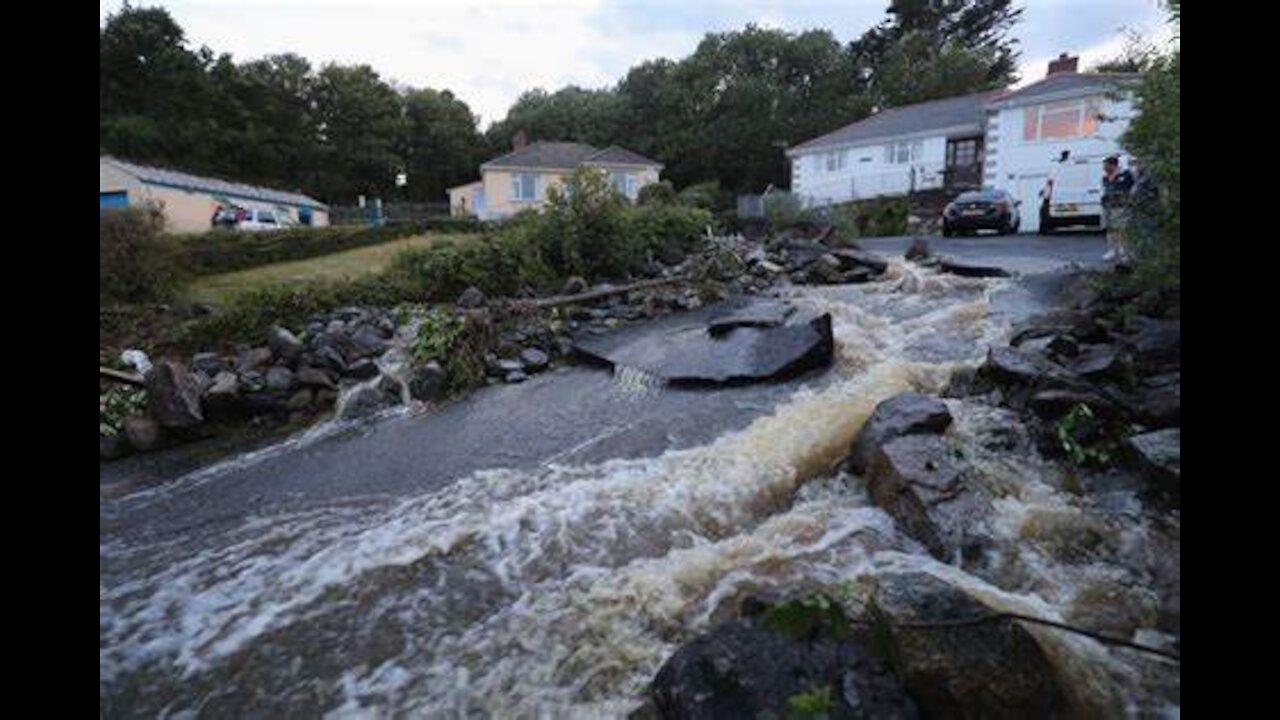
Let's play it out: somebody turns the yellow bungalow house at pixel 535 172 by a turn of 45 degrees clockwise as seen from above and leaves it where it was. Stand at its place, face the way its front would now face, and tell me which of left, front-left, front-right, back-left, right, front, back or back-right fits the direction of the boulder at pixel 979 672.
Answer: front-left

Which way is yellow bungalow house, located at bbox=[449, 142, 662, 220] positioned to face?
toward the camera

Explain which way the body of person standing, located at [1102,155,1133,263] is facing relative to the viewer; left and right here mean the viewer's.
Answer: facing the viewer and to the left of the viewer

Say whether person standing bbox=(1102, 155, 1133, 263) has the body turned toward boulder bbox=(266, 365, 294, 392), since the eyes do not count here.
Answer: yes

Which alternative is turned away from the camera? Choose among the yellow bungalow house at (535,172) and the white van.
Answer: the white van

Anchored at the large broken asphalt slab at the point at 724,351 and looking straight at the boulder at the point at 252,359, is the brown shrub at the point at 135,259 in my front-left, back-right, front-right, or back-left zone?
front-right

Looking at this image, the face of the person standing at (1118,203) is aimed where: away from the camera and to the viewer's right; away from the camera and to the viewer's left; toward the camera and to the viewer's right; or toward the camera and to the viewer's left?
toward the camera and to the viewer's left

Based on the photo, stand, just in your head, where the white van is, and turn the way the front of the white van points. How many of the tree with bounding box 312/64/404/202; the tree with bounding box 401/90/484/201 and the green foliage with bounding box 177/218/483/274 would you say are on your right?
0

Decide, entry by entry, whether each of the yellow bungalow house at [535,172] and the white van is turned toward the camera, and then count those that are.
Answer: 1

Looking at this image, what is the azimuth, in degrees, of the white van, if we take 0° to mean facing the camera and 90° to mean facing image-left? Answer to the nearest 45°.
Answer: approximately 180°

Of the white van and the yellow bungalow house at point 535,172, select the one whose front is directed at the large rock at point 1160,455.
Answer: the yellow bungalow house

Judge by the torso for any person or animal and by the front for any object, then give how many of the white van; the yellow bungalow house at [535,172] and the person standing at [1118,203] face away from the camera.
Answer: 1

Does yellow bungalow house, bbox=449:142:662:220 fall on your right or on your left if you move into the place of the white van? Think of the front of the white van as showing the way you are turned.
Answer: on your left

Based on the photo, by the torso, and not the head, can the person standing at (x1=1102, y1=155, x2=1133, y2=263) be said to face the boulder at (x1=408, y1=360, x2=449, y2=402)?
yes

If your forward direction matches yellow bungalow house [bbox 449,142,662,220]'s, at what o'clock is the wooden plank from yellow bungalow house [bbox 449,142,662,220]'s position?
The wooden plank is roughly at 12 o'clock from the yellow bungalow house.

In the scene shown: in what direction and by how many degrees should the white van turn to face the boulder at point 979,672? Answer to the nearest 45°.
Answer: approximately 180°

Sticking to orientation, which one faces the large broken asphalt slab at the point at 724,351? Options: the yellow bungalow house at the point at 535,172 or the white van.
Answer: the yellow bungalow house

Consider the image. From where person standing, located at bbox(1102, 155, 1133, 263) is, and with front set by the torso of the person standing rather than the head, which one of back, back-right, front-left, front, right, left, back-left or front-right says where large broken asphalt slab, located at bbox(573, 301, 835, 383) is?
front
